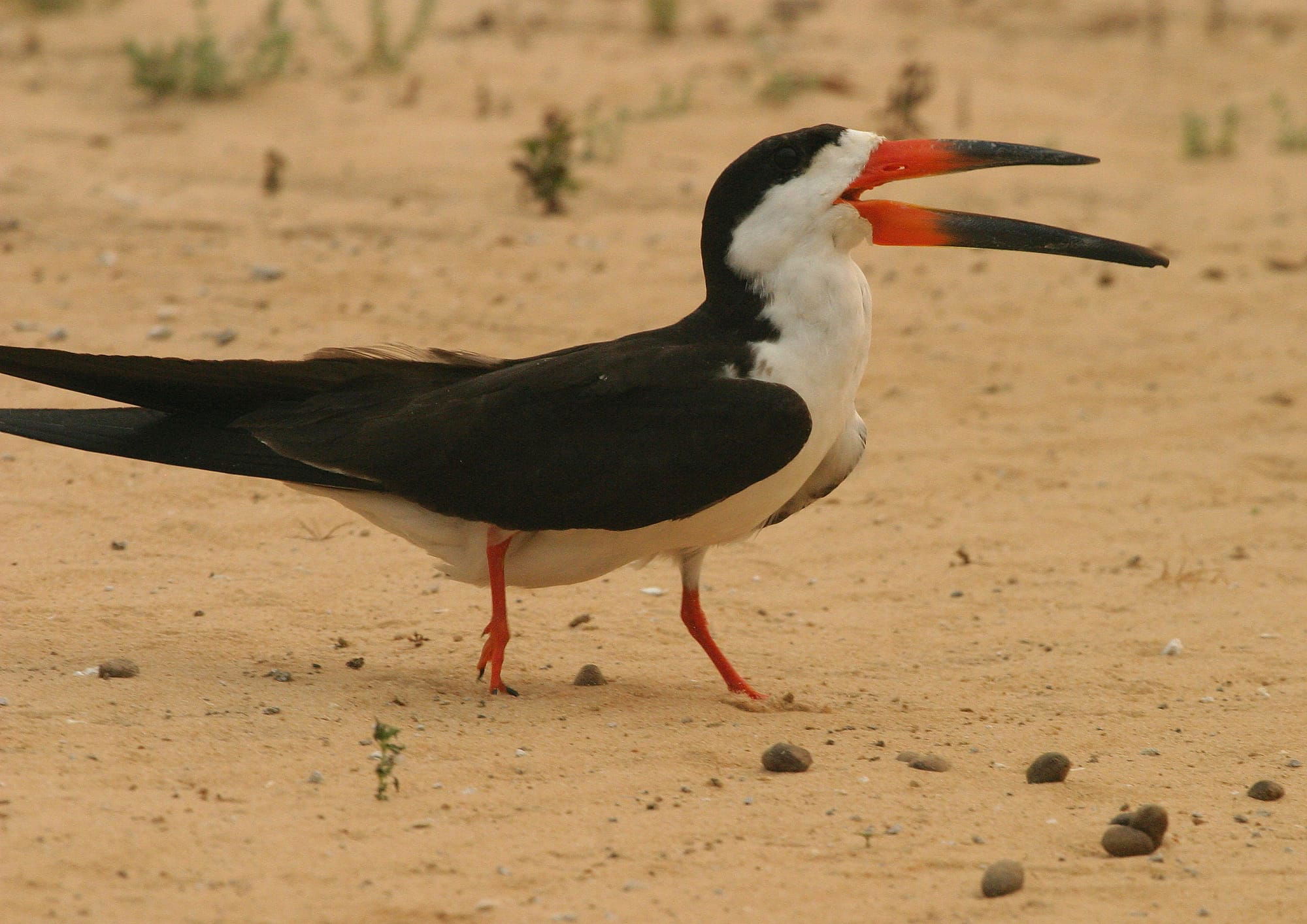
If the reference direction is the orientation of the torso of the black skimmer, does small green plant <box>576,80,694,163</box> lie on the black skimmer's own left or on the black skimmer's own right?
on the black skimmer's own left

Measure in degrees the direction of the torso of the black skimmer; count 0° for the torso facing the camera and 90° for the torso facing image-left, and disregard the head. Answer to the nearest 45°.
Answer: approximately 270°

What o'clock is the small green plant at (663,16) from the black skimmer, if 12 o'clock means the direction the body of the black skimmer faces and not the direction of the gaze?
The small green plant is roughly at 9 o'clock from the black skimmer.

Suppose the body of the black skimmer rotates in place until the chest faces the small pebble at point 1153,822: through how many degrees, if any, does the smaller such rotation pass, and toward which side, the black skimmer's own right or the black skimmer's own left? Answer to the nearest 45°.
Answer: approximately 45° to the black skimmer's own right

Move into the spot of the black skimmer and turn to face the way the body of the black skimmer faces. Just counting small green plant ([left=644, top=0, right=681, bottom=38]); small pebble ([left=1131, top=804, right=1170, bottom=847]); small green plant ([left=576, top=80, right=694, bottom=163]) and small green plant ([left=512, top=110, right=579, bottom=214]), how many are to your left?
3

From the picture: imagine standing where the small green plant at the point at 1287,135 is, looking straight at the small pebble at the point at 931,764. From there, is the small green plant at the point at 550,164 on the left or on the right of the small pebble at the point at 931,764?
right

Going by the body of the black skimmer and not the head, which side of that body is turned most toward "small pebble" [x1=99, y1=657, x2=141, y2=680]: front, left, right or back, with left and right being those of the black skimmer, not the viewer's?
back

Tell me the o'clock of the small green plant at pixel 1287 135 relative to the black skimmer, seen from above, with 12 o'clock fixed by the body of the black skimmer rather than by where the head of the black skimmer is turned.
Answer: The small green plant is roughly at 10 o'clock from the black skimmer.

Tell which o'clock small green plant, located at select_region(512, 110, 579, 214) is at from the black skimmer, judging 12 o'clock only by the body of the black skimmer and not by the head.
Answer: The small green plant is roughly at 9 o'clock from the black skimmer.

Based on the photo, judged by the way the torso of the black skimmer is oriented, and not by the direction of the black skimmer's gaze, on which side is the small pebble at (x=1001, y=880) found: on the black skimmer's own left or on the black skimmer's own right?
on the black skimmer's own right

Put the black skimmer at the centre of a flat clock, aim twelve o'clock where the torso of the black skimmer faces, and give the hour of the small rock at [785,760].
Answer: The small rock is roughly at 2 o'clock from the black skimmer.

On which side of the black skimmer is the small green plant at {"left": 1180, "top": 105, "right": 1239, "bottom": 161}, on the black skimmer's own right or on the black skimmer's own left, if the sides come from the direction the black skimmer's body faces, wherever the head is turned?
on the black skimmer's own left
